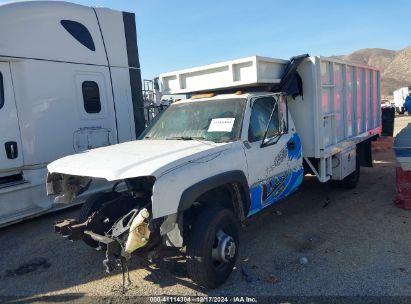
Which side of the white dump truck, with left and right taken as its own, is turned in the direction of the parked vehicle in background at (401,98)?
back

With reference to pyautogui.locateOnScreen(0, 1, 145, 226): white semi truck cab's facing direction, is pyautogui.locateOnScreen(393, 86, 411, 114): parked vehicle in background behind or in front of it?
behind

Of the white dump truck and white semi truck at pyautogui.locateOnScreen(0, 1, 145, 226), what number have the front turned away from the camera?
0

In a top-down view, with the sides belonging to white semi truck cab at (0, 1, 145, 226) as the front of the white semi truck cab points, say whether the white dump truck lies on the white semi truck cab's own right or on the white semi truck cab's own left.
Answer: on the white semi truck cab's own left

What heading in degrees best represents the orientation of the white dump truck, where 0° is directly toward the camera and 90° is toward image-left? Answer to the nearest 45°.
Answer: approximately 45°

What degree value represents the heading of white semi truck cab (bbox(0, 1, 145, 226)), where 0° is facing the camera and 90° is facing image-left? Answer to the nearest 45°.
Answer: approximately 45°

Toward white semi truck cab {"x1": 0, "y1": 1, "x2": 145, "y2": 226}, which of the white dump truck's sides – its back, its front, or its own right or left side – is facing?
right

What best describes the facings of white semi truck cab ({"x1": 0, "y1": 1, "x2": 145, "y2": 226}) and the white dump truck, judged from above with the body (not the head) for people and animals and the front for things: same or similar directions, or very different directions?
same or similar directions

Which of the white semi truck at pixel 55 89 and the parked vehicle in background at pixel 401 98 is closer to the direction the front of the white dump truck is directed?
the white semi truck
